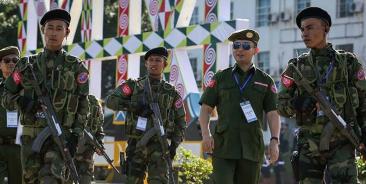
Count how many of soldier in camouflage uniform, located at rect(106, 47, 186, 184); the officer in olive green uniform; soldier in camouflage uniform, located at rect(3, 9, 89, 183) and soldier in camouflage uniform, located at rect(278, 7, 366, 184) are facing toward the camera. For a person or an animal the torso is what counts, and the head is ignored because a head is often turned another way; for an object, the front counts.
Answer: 4

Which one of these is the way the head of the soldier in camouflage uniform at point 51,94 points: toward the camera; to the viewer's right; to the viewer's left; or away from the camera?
toward the camera

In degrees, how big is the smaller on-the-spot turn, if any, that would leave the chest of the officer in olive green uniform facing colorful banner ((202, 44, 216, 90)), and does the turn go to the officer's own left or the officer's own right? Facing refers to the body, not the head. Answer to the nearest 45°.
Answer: approximately 180°

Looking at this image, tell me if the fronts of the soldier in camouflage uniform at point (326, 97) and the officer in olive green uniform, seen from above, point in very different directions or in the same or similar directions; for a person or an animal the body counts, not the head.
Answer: same or similar directions

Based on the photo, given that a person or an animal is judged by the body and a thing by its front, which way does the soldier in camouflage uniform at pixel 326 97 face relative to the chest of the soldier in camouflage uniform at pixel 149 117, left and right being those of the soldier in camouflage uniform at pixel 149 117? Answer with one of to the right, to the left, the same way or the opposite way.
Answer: the same way

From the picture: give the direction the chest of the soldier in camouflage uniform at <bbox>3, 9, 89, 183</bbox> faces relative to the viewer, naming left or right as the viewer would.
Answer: facing the viewer

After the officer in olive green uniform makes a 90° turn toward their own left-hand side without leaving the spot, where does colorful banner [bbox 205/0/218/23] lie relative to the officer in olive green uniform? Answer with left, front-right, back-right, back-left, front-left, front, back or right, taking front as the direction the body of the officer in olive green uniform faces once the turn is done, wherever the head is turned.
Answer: left

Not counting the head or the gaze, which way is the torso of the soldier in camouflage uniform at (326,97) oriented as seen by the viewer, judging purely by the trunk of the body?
toward the camera

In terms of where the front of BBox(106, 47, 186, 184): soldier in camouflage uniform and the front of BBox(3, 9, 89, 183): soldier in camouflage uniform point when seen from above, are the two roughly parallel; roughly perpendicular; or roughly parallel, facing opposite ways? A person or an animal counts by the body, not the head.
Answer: roughly parallel

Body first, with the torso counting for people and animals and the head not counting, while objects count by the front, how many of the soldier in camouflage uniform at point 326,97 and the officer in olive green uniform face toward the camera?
2

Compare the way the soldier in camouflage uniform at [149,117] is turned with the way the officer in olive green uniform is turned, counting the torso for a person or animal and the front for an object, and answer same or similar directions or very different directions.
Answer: same or similar directions

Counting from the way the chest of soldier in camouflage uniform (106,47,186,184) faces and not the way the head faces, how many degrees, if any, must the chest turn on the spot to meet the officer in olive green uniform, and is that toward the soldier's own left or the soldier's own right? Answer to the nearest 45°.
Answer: approximately 45° to the soldier's own left

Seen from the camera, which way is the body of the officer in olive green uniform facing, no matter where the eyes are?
toward the camera

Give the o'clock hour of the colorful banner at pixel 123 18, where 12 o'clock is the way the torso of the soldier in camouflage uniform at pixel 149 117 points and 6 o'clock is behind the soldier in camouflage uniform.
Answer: The colorful banner is roughly at 6 o'clock from the soldier in camouflage uniform.

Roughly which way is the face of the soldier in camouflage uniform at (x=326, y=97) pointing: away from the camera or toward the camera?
toward the camera

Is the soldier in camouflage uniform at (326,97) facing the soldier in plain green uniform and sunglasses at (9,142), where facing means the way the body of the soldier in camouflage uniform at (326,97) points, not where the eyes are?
no

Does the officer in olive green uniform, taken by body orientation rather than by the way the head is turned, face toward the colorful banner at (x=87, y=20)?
no
